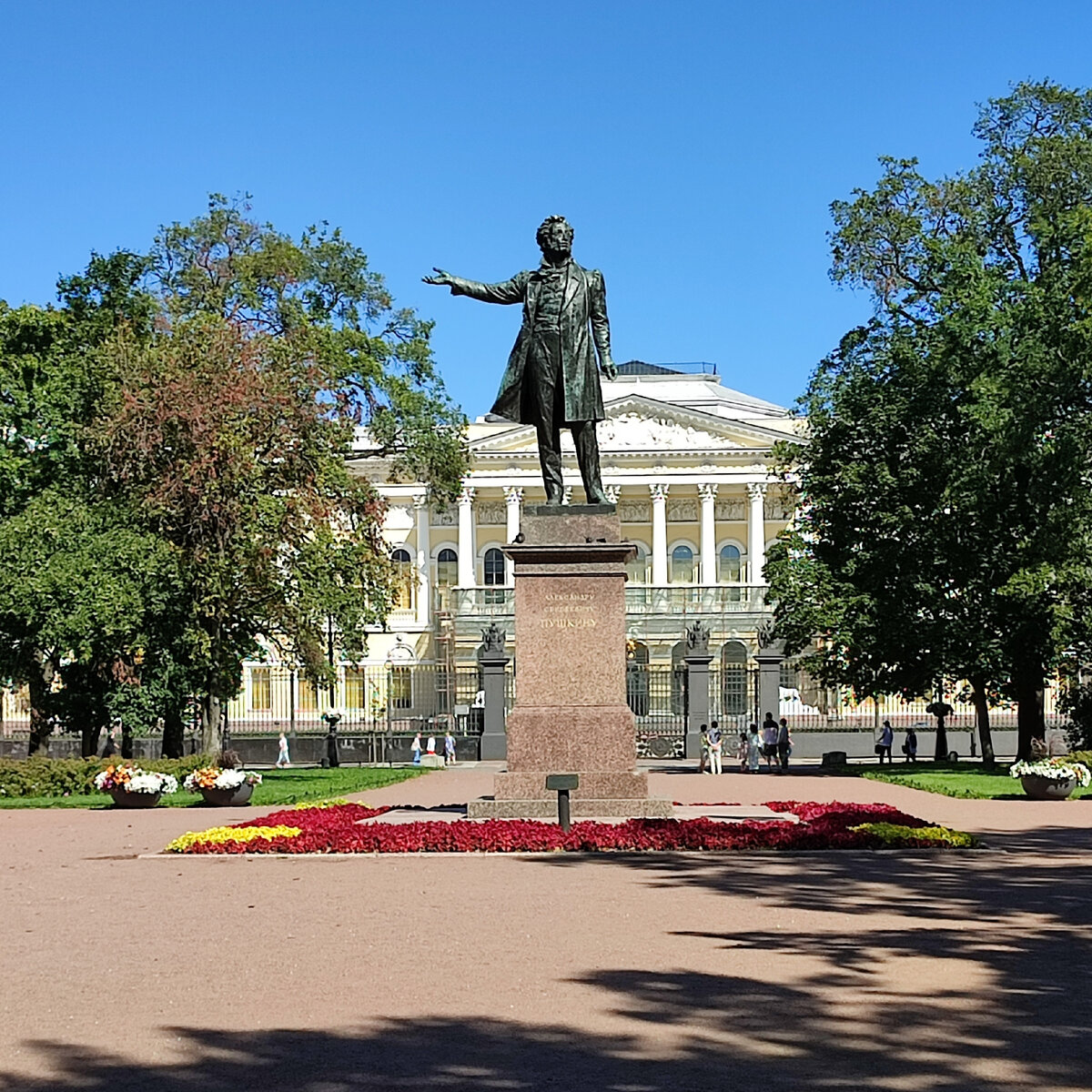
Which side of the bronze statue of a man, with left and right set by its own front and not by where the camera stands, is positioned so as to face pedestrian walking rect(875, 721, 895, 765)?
back

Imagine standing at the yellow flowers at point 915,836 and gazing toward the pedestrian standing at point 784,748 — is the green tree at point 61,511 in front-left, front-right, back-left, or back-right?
front-left

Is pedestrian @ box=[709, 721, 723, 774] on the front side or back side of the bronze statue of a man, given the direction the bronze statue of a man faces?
on the back side

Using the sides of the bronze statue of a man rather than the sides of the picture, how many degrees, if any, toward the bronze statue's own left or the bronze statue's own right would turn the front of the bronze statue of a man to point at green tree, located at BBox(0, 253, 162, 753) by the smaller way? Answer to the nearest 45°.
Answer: approximately 135° to the bronze statue's own right

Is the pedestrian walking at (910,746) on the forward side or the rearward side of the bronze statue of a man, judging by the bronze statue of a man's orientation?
on the rearward side

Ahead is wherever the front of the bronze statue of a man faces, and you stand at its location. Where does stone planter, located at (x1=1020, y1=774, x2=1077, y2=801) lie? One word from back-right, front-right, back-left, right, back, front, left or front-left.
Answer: back-left

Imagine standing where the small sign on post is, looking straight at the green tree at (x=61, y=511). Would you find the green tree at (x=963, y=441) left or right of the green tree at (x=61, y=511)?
right

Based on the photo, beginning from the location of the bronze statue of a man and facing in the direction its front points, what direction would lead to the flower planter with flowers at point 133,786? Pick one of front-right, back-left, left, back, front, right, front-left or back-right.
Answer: back-right

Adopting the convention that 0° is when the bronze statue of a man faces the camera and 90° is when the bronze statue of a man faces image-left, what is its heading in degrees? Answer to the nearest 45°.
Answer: approximately 0°
